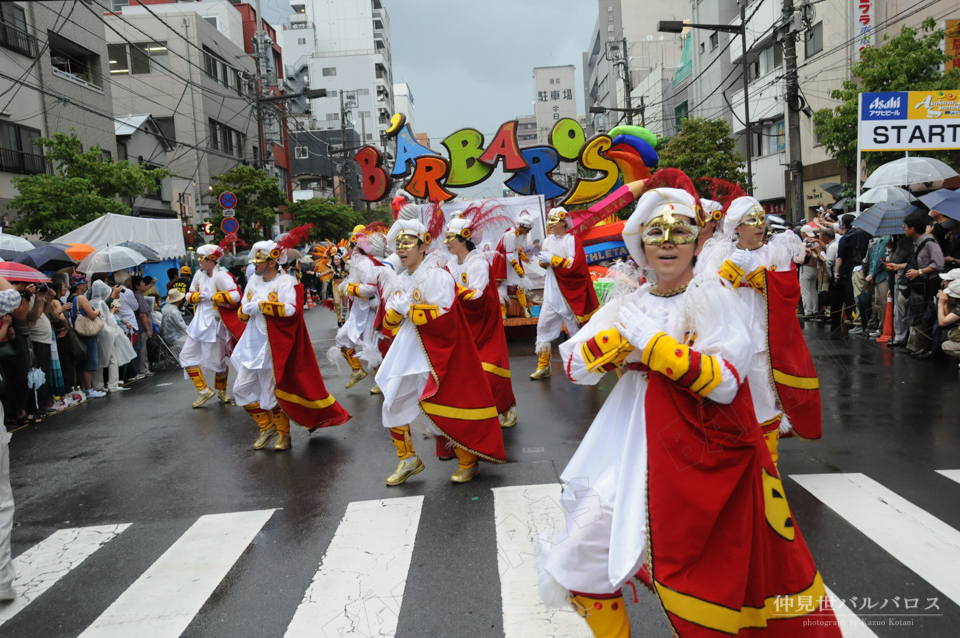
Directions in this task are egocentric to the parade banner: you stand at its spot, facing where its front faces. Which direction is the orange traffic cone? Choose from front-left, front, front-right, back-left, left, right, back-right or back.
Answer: front-left

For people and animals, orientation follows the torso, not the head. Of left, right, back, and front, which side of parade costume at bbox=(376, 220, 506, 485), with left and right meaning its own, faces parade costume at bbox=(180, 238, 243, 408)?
right

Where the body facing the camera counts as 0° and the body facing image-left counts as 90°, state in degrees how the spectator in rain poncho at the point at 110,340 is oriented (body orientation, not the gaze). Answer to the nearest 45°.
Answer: approximately 270°

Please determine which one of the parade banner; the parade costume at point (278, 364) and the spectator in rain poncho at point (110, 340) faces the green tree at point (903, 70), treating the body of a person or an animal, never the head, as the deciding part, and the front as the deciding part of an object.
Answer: the spectator in rain poncho

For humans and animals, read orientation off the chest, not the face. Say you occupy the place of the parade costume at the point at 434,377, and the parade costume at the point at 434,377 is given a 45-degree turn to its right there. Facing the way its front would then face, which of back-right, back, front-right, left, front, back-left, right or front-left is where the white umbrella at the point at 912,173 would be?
back-right

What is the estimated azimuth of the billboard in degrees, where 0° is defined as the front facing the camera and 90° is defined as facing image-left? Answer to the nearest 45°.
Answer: approximately 0°

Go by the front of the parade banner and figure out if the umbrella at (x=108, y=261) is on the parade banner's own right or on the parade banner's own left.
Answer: on the parade banner's own right

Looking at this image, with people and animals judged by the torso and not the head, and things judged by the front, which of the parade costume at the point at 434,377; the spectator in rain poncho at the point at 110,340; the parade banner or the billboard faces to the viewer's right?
the spectator in rain poncho

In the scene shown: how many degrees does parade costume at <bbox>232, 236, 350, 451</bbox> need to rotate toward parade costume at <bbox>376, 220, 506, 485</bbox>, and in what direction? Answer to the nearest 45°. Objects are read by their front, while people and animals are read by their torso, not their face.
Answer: approximately 90° to its left

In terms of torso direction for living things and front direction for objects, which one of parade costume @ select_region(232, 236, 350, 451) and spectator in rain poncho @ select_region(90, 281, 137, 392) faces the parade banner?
the spectator in rain poncho

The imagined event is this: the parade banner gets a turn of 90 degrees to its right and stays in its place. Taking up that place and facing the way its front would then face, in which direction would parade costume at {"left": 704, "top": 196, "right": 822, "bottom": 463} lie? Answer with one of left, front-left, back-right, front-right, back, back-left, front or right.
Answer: left

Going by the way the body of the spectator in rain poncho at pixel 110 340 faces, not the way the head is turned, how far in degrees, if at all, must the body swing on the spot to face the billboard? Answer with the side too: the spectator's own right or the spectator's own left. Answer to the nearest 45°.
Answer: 0° — they already face it

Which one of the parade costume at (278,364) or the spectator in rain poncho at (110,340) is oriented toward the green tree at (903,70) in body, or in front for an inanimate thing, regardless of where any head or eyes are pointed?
the spectator in rain poncho

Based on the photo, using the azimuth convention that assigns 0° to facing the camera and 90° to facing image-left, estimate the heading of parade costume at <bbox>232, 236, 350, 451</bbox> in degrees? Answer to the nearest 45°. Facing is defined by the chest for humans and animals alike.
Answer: approximately 45°

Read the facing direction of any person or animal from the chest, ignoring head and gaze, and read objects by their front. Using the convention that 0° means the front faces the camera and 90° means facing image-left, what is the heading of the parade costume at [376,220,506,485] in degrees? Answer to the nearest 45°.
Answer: approximately 45°
